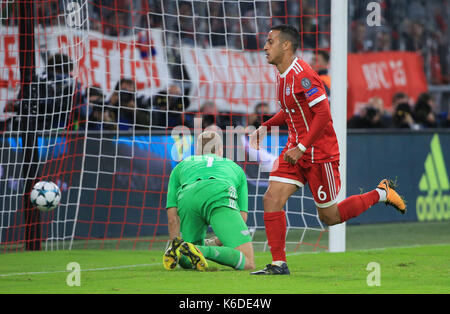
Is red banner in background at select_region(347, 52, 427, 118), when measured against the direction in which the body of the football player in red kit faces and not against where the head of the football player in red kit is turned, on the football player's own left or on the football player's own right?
on the football player's own right

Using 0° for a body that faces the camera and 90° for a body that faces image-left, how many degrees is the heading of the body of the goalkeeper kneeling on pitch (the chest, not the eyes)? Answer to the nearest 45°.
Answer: approximately 180°

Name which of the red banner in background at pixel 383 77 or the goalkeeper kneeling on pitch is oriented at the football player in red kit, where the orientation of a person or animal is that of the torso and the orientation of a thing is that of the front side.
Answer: the red banner in background

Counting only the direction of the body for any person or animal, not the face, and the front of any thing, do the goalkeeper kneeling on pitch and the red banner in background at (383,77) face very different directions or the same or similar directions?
very different directions

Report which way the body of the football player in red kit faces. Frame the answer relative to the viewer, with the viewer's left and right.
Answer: facing to the left of the viewer

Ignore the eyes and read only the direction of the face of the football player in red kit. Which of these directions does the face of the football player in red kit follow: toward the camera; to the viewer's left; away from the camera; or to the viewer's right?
to the viewer's left
